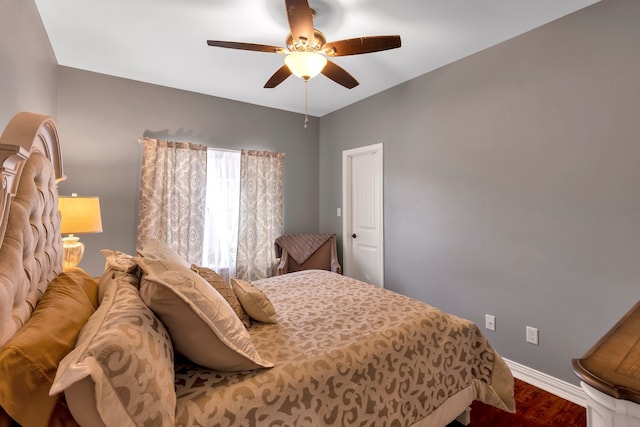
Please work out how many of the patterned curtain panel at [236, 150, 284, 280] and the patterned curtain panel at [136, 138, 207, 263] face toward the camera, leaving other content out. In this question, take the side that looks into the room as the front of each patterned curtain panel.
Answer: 2

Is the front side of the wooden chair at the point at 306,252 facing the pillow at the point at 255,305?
yes

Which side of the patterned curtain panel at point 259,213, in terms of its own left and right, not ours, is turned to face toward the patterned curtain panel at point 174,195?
right

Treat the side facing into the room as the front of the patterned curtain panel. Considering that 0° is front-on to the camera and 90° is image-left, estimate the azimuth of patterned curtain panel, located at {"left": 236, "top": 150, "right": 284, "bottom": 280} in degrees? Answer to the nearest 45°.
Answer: approximately 0°

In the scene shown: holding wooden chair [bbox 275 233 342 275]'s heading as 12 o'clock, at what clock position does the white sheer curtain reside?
The white sheer curtain is roughly at 3 o'clock from the wooden chair.

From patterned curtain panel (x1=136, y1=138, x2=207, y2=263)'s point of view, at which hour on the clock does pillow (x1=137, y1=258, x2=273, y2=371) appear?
The pillow is roughly at 12 o'clock from the patterned curtain panel.

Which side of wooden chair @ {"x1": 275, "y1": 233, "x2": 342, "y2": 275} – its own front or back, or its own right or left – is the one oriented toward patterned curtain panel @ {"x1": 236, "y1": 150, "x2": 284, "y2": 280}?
right

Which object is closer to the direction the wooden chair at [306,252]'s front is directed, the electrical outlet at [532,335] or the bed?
the bed

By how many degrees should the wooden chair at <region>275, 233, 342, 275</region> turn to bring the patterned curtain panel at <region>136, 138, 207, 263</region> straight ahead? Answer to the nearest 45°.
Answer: approximately 90° to its right
